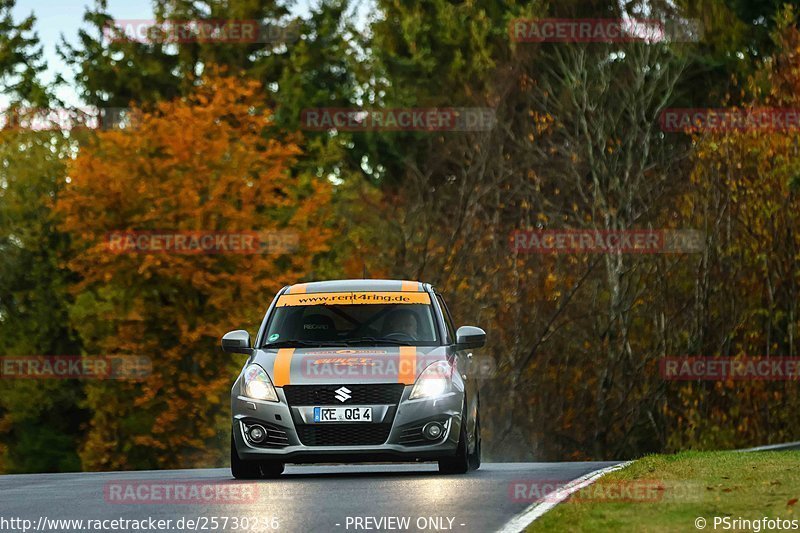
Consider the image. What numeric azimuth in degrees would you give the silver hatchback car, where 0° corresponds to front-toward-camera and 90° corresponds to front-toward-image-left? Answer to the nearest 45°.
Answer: approximately 0°
